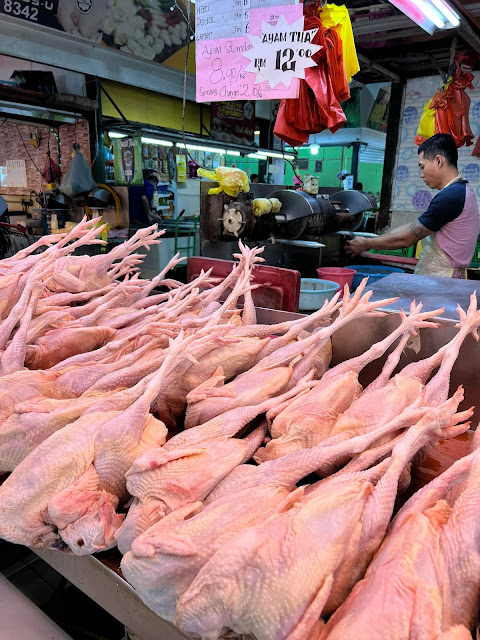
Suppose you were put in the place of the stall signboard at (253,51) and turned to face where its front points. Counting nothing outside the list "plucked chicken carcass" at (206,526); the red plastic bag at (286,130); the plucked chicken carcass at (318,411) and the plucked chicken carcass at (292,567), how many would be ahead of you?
3

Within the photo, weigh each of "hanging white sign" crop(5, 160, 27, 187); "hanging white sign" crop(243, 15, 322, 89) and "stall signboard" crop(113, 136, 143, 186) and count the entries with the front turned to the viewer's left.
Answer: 0

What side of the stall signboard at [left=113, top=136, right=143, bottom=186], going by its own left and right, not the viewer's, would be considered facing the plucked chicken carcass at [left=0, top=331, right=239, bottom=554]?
front

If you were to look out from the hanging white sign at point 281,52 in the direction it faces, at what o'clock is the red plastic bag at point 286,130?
The red plastic bag is roughly at 6 o'clock from the hanging white sign.

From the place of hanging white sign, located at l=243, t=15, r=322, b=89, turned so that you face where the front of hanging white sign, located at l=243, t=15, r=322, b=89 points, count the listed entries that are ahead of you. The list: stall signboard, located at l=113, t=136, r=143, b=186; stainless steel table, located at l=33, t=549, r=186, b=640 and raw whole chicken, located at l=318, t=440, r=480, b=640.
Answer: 2

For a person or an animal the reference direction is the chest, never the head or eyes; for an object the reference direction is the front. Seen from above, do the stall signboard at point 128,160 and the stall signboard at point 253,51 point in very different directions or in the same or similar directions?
same or similar directions

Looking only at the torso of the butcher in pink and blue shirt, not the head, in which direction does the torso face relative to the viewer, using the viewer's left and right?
facing to the left of the viewer

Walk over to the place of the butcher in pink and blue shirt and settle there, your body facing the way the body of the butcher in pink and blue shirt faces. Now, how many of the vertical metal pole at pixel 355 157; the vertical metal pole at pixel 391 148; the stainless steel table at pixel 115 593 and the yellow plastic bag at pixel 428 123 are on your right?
3

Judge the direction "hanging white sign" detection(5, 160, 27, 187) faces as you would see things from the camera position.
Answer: facing the viewer

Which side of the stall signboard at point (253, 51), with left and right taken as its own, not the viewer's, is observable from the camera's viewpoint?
front

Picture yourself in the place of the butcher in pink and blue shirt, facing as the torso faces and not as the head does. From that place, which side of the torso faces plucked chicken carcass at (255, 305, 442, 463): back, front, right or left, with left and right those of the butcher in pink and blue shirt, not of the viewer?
left

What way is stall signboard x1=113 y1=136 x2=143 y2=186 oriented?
toward the camera
